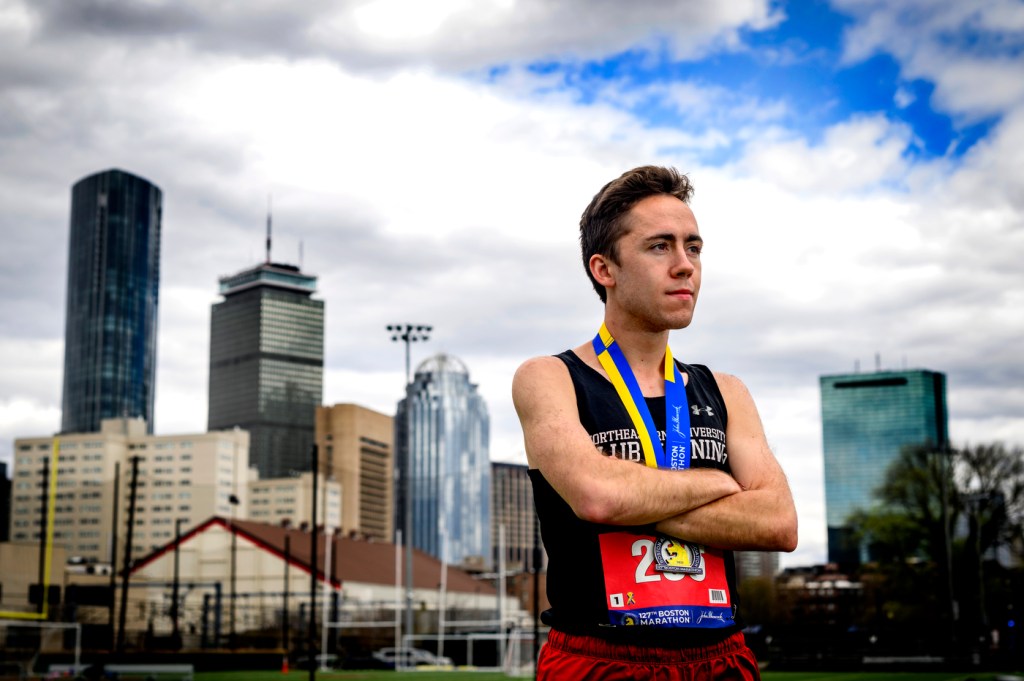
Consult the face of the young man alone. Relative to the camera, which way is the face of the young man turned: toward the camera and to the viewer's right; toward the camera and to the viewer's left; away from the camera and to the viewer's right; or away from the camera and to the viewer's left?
toward the camera and to the viewer's right

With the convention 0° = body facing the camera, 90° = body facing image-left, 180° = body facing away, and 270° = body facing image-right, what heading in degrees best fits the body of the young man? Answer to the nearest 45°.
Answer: approximately 315°
